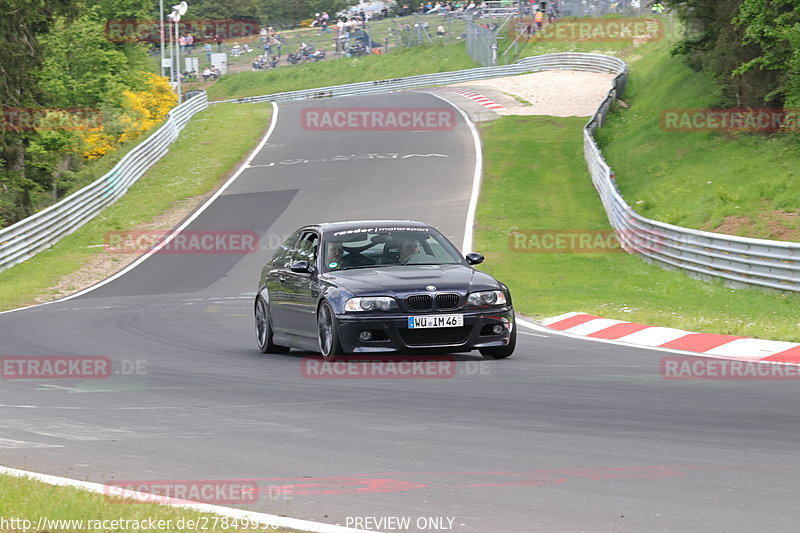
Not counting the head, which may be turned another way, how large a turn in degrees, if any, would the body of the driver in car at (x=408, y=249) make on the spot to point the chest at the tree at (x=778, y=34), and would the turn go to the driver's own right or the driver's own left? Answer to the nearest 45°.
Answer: approximately 90° to the driver's own left

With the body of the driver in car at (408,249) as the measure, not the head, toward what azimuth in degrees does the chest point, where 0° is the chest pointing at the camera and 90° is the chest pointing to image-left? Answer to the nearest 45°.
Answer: approximately 315°

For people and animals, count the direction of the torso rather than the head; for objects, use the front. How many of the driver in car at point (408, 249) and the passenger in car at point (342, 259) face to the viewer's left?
0

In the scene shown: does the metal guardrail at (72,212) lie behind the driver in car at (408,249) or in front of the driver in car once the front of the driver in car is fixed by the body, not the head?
behind

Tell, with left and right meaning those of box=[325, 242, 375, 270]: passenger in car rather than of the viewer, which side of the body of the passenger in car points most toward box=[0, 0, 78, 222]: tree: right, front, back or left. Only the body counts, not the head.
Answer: back

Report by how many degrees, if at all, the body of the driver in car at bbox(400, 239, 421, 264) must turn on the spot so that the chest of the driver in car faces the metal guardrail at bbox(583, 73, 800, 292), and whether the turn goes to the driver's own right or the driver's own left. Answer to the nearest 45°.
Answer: approximately 90° to the driver's own left

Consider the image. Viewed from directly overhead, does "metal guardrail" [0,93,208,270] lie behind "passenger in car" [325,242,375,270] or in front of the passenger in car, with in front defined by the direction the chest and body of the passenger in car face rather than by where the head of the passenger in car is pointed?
behind

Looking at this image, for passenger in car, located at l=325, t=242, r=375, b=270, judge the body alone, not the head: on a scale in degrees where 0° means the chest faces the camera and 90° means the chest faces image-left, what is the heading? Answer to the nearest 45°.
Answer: approximately 315°
